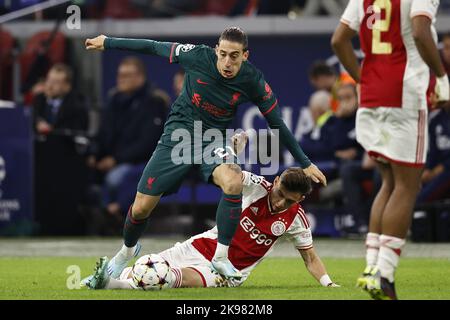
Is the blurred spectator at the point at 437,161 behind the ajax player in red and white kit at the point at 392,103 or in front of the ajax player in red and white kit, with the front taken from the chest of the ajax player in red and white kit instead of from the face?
in front

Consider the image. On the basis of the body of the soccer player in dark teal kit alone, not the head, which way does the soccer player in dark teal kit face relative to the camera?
toward the camera

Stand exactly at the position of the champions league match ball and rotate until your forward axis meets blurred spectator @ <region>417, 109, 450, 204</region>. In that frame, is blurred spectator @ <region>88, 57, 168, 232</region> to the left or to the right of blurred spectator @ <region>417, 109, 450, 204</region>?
left

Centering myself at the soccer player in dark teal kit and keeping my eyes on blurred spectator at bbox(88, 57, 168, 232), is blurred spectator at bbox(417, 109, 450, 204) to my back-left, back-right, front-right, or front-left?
front-right

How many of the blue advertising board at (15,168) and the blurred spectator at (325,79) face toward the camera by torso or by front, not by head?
2

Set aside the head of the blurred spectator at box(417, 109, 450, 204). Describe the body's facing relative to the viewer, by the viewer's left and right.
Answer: facing the viewer and to the left of the viewer

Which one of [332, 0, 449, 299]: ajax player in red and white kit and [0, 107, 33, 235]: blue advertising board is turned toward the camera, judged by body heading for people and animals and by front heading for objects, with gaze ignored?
the blue advertising board

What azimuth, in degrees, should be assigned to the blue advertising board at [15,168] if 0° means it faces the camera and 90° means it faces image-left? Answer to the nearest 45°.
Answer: approximately 0°

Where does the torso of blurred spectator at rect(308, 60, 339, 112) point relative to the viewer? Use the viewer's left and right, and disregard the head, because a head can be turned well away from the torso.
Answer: facing the viewer

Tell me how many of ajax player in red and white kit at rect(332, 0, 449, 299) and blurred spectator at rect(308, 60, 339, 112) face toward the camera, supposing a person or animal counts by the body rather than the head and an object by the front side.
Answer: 1

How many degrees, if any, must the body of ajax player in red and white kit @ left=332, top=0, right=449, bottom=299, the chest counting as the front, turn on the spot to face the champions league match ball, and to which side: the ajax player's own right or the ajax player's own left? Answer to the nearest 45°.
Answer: approximately 135° to the ajax player's own left

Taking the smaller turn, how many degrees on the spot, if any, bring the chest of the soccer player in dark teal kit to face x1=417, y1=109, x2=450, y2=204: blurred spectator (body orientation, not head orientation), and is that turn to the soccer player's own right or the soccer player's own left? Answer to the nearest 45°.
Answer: approximately 135° to the soccer player's own left
